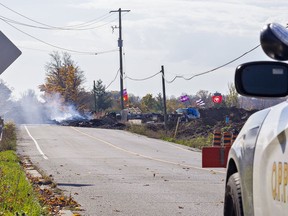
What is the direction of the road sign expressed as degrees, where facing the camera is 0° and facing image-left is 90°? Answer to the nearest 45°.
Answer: approximately 180°

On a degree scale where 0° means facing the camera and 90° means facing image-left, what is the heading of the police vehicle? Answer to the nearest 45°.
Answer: approximately 135°

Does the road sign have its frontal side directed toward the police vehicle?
no

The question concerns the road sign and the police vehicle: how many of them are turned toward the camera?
0

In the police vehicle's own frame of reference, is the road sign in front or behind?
in front

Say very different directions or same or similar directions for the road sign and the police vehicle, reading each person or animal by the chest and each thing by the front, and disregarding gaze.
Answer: same or similar directions

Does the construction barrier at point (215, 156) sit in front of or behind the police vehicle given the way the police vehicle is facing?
in front
